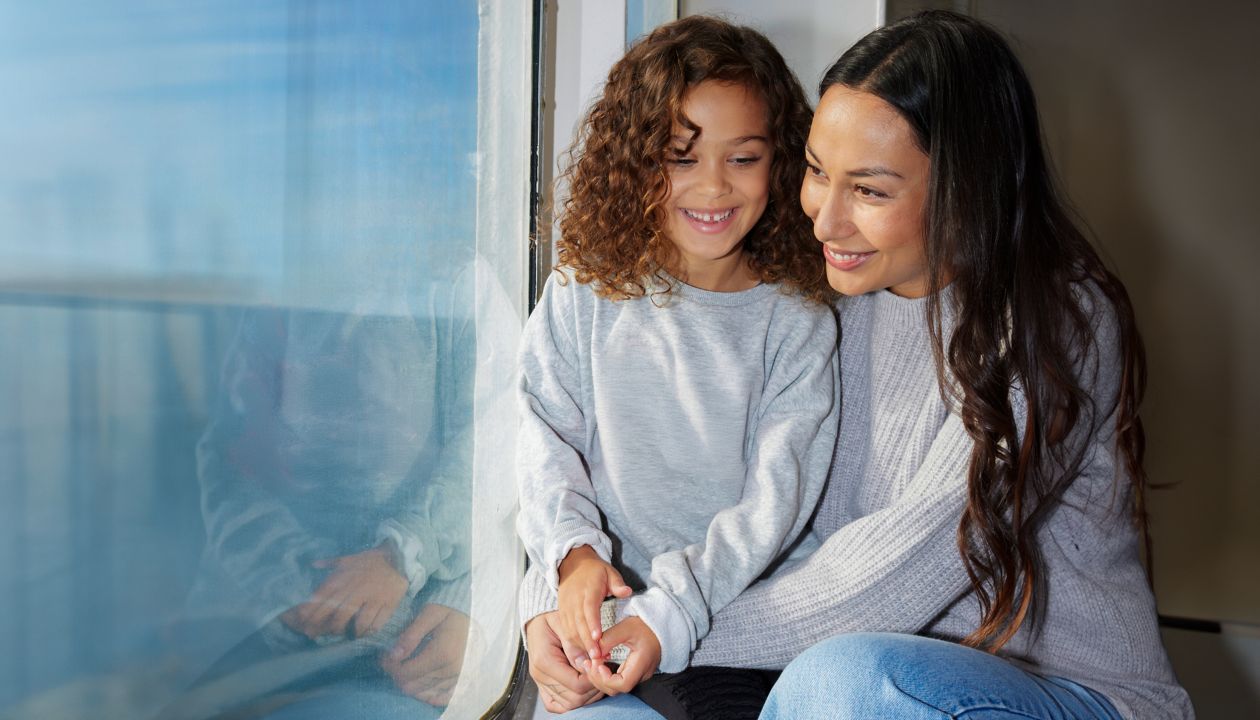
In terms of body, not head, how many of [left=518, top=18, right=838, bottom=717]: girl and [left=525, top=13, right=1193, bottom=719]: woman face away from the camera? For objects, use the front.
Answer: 0

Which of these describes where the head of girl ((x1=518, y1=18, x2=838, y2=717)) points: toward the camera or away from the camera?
toward the camera

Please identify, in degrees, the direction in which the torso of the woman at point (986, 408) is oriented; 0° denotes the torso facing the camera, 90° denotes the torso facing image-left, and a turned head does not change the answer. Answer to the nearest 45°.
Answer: approximately 45°

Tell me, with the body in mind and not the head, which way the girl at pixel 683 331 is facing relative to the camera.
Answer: toward the camera

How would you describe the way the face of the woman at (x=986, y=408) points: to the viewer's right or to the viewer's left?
to the viewer's left
